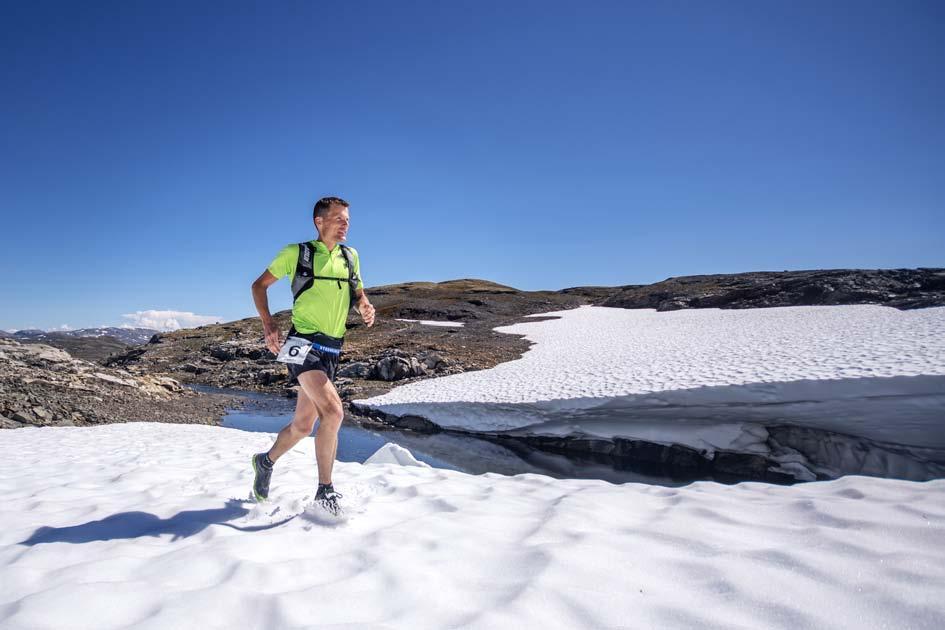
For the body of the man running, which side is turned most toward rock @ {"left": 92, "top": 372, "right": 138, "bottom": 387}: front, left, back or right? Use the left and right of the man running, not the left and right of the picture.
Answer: back

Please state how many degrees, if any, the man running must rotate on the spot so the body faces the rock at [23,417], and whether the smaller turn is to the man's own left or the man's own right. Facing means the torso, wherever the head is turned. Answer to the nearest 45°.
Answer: approximately 180°

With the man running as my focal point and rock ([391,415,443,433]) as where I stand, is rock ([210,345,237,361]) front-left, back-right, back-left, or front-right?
back-right

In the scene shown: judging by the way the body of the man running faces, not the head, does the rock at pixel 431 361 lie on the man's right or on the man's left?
on the man's left

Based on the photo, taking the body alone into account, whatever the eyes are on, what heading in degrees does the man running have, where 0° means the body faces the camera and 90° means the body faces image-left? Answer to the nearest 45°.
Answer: approximately 315°

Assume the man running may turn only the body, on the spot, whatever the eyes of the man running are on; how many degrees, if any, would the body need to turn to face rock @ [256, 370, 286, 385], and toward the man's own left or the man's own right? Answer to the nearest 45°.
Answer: approximately 135° to the man's own left

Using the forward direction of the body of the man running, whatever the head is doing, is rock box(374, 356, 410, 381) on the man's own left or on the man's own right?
on the man's own left

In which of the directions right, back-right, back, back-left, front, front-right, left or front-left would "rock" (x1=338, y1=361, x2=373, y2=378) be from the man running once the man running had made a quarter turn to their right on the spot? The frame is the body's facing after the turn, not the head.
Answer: back-right

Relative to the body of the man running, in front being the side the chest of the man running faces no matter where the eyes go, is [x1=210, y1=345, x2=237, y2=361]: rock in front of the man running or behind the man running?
behind
